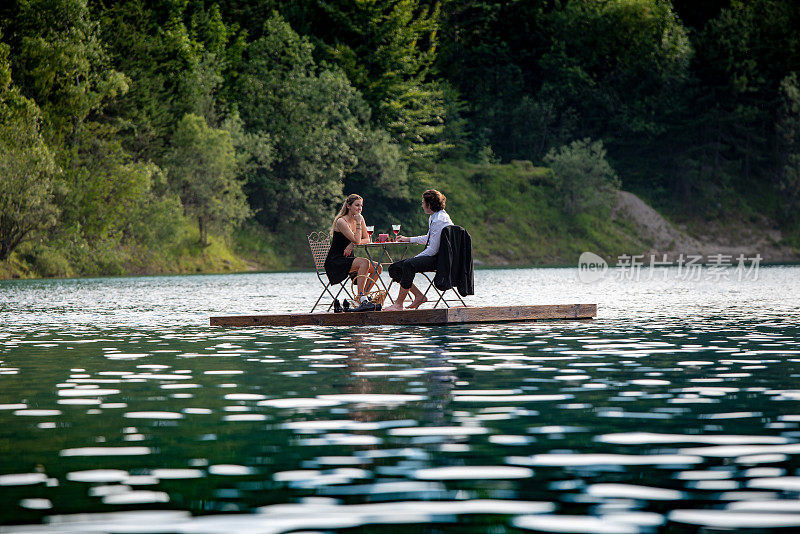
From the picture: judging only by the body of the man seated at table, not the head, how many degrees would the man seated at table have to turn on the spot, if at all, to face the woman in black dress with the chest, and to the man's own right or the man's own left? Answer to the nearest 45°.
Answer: approximately 45° to the man's own right

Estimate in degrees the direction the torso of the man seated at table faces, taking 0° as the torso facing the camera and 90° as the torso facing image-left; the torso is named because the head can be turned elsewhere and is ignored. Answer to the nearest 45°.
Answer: approximately 90°
